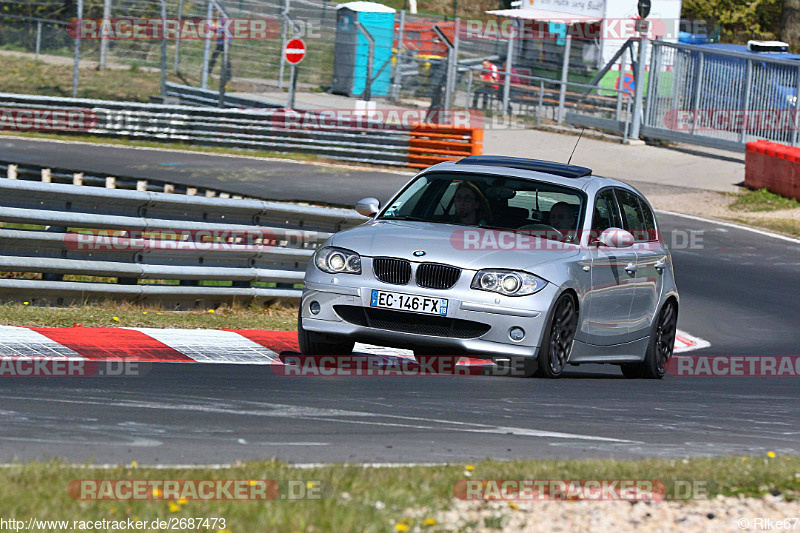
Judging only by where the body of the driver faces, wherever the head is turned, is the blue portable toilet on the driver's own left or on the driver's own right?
on the driver's own right

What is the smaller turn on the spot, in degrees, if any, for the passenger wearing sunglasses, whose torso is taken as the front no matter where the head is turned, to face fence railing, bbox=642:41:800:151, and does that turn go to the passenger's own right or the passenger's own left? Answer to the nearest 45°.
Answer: approximately 135° to the passenger's own right

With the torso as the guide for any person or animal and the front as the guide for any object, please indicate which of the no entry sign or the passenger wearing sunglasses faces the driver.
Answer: the no entry sign

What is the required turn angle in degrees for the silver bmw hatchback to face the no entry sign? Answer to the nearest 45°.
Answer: approximately 135° to its right

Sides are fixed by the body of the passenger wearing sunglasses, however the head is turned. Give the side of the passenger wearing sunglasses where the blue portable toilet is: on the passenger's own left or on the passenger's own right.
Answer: on the passenger's own right

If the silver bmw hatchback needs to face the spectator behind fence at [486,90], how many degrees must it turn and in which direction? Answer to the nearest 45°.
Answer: approximately 135° to its right

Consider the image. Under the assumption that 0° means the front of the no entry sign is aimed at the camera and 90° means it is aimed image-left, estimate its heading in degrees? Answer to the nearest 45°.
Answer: approximately 0°

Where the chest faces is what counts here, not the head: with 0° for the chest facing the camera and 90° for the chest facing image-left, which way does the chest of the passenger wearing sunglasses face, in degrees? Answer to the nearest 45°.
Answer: approximately 45°

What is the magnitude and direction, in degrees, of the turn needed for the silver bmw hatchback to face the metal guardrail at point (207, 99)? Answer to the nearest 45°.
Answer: approximately 135° to its right

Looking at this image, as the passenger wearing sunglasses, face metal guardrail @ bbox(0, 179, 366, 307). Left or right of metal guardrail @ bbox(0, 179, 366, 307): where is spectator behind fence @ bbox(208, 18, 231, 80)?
right

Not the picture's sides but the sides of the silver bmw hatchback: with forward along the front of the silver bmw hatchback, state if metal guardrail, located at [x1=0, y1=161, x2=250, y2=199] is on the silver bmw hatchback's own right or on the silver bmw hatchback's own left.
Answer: on the silver bmw hatchback's own right

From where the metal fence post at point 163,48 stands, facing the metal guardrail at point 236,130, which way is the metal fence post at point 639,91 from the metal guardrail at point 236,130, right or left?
left
